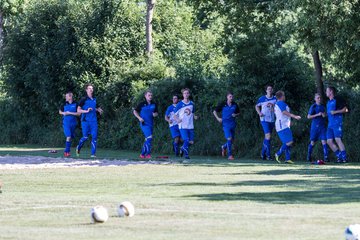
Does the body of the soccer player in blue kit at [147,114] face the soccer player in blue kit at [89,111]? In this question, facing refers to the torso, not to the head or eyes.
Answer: no

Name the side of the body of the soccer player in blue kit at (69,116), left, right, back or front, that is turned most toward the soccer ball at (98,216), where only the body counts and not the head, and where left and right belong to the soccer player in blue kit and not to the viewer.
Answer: front

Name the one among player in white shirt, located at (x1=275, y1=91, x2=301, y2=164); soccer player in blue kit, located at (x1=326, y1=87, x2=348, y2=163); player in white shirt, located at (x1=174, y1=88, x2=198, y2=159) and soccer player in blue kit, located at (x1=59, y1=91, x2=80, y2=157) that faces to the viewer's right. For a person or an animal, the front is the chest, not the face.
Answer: player in white shirt, located at (x1=275, y1=91, x2=301, y2=164)

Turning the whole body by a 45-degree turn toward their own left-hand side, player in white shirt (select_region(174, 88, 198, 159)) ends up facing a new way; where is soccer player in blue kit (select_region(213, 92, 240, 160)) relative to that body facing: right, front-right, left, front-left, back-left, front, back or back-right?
front-left

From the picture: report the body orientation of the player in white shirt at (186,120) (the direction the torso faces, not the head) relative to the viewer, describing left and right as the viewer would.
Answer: facing the viewer

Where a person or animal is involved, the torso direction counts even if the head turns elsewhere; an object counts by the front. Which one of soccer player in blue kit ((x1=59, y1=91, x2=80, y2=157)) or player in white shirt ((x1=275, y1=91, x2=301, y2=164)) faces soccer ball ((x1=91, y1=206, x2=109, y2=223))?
the soccer player in blue kit

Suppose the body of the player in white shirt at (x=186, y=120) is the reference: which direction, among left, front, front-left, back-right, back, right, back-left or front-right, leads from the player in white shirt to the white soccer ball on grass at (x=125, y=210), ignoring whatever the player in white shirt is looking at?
front

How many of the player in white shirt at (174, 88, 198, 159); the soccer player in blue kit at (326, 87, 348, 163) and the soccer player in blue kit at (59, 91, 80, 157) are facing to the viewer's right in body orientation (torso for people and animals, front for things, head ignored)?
0

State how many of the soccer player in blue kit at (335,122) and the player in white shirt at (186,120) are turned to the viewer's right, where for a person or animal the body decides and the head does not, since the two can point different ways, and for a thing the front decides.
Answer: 0

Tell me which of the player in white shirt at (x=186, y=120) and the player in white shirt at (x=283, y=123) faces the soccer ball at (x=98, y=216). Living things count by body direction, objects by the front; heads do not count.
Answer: the player in white shirt at (x=186, y=120)

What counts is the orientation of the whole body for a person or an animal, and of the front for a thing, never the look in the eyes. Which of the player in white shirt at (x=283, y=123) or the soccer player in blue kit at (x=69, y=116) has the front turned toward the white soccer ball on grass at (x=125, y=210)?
the soccer player in blue kit

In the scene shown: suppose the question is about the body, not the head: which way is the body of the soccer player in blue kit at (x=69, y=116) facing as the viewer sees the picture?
toward the camera

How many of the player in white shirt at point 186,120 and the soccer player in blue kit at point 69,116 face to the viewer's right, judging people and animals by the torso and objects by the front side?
0

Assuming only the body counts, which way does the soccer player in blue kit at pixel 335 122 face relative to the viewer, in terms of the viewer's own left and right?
facing the viewer and to the left of the viewer

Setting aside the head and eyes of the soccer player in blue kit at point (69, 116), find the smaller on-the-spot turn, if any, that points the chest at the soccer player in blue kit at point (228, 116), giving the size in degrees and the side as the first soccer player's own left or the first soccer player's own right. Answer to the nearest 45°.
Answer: approximately 90° to the first soccer player's own left

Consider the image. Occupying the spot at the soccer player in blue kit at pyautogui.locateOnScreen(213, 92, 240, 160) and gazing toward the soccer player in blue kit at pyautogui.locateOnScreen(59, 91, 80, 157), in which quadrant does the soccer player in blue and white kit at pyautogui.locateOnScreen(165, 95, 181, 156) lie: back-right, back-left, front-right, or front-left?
front-right

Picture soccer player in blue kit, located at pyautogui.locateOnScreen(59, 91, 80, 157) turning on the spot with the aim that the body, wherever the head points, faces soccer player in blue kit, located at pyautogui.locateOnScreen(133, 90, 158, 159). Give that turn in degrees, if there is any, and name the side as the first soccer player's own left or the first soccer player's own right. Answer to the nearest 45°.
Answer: approximately 45° to the first soccer player's own left
